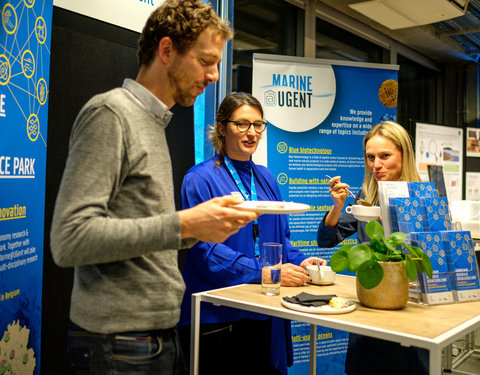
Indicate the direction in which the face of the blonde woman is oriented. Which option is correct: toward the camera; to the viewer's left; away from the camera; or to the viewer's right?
toward the camera

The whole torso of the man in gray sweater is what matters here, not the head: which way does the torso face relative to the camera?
to the viewer's right

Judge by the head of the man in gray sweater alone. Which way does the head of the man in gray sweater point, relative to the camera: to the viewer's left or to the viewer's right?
to the viewer's right

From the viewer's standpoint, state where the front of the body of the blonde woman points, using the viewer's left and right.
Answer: facing the viewer and to the left of the viewer

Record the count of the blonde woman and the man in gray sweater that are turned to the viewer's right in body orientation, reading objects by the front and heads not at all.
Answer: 1

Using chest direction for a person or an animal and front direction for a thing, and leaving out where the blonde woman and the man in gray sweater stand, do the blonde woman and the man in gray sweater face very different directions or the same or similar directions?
very different directions

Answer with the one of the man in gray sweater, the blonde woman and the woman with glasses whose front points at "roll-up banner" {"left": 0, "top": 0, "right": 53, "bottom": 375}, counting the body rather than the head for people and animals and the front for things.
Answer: the blonde woman

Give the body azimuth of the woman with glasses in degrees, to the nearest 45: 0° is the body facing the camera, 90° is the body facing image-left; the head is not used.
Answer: approximately 315°

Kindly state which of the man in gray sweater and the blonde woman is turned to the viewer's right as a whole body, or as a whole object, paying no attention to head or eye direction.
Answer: the man in gray sweater

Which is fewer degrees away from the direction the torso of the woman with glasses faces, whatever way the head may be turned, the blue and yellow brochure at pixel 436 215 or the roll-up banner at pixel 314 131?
the blue and yellow brochure

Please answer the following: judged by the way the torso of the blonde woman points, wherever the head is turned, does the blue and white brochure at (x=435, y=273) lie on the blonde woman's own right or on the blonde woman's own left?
on the blonde woman's own left

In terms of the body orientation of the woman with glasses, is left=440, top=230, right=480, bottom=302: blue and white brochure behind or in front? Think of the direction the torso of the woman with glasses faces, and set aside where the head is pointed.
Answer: in front

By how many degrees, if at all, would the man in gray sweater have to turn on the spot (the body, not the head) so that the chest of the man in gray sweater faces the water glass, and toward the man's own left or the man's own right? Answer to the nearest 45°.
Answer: approximately 45° to the man's own left

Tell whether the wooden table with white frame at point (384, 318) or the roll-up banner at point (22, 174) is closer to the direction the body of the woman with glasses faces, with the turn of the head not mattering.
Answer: the wooden table with white frame

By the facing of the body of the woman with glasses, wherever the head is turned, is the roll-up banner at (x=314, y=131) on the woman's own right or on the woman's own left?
on the woman's own left
